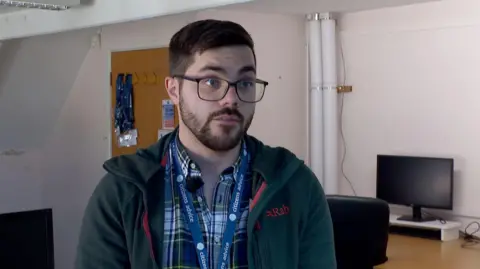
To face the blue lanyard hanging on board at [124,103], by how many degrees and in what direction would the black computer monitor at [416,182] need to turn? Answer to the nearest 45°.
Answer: approximately 45° to its right

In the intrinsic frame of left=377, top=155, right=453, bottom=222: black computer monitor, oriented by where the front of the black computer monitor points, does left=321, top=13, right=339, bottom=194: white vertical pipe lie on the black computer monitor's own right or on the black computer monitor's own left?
on the black computer monitor's own right

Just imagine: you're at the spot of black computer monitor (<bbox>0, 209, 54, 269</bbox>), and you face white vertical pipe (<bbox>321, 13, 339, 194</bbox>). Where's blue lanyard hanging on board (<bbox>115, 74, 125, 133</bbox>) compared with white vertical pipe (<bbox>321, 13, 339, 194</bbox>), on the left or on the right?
left

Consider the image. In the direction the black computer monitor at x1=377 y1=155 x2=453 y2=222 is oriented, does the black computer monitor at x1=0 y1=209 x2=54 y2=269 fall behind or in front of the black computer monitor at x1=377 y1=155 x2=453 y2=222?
in front

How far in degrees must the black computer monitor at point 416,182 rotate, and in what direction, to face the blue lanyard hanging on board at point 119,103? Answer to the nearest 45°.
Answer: approximately 45° to its right

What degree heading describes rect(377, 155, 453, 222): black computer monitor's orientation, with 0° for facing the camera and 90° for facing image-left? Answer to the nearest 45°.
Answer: approximately 45°

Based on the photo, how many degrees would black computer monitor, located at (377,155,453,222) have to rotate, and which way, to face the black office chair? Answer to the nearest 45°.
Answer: approximately 45° to its right

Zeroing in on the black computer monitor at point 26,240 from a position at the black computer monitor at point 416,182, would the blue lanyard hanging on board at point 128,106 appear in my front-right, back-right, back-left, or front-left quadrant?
front-right
